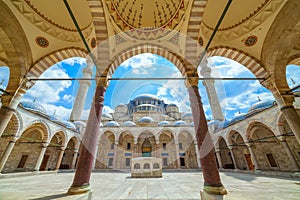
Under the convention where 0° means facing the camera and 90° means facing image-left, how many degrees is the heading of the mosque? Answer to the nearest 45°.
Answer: approximately 0°

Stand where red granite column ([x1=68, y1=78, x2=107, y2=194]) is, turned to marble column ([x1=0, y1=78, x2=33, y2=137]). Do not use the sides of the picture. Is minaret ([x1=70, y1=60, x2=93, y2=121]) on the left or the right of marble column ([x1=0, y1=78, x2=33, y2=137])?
right

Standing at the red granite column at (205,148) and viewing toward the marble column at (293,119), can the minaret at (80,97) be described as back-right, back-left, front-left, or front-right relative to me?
back-left
